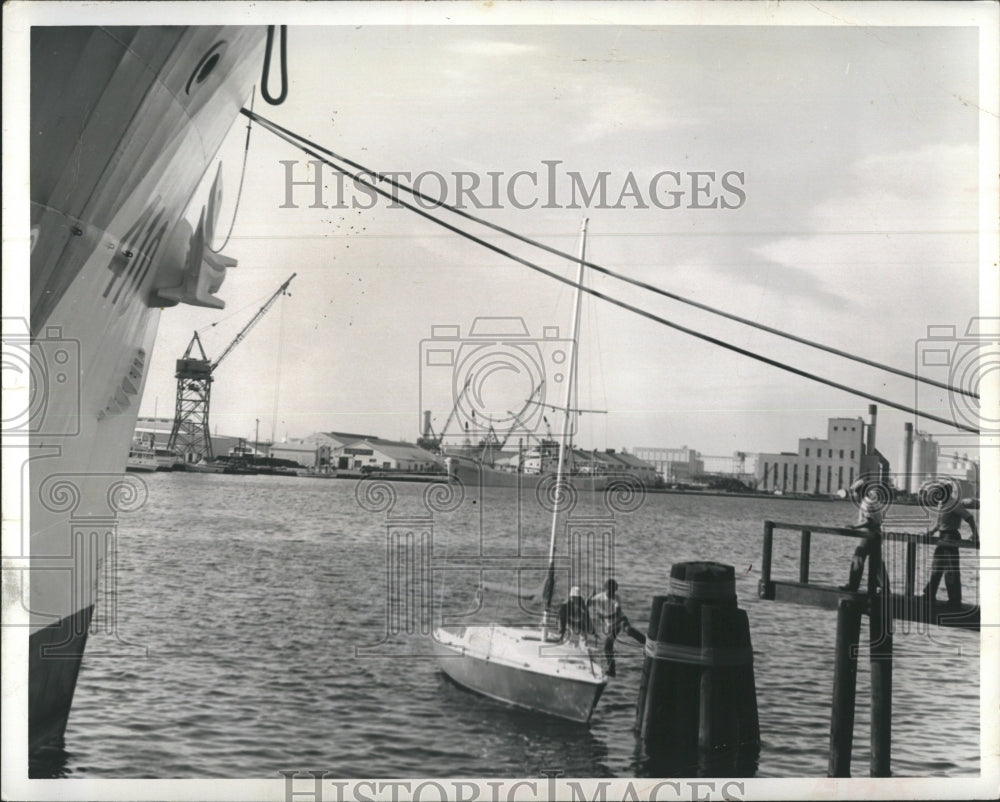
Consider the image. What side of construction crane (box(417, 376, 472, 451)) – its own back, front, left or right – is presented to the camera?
right

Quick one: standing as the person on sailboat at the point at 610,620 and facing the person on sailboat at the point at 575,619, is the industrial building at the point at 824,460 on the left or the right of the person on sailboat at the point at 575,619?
right

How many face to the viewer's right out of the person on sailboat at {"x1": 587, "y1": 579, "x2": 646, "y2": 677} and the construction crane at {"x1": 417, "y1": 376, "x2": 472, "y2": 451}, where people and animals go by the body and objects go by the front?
2

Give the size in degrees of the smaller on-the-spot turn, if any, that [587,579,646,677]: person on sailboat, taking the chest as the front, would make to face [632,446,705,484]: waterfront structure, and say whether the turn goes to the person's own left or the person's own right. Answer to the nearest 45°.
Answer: approximately 90° to the person's own left

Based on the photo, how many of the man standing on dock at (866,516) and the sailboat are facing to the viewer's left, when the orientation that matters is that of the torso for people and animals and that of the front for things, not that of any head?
1

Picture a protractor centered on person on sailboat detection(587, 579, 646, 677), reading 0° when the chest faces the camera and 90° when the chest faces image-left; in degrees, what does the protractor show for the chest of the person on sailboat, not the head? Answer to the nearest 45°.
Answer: approximately 270°

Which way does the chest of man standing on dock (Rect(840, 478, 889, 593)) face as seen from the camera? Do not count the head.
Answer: to the viewer's left

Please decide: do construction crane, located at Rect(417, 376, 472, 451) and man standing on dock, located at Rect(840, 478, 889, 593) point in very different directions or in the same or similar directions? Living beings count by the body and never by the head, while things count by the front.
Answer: very different directions
